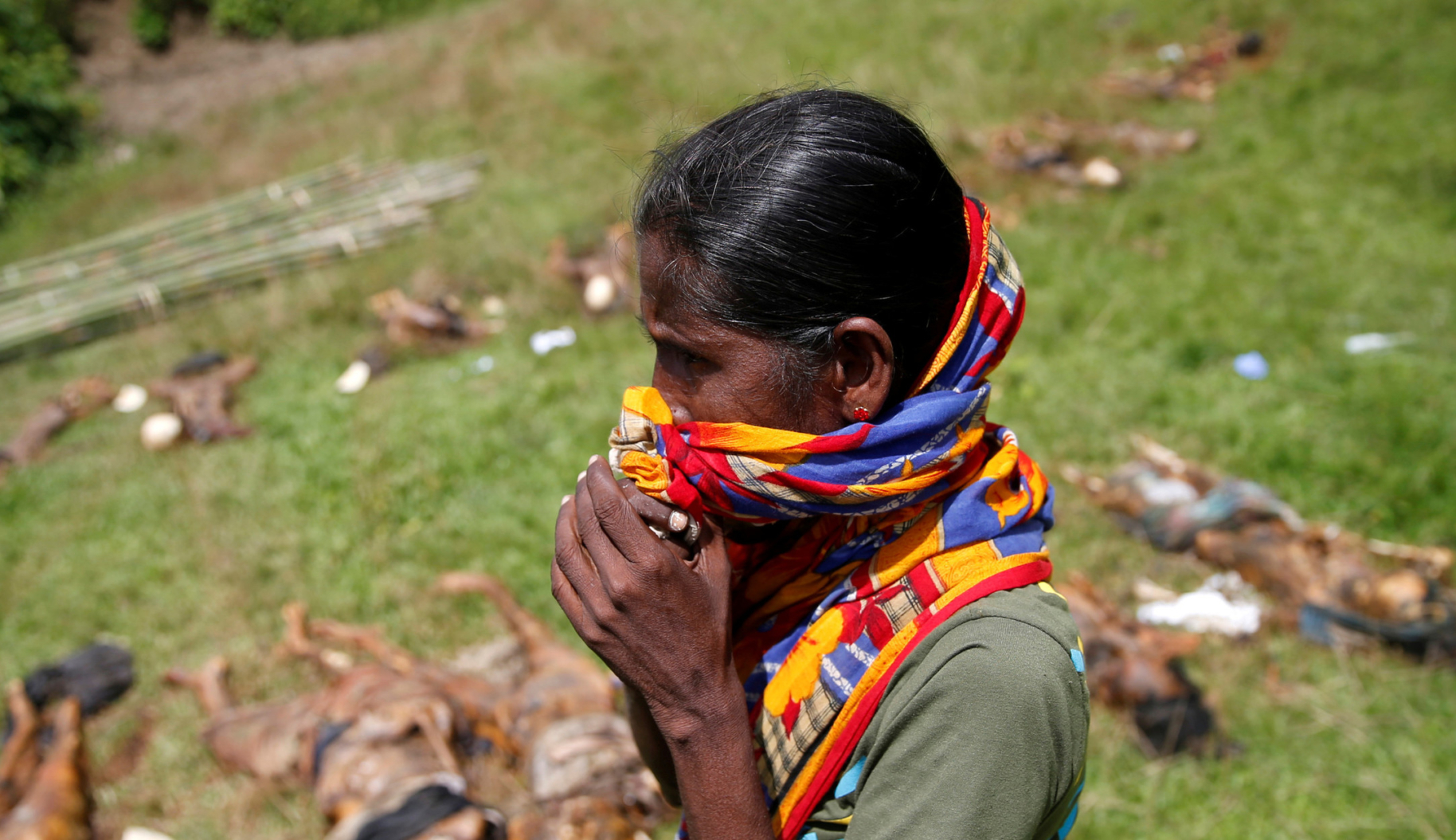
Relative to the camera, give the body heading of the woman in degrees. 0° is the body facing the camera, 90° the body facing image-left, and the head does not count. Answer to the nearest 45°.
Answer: approximately 90°

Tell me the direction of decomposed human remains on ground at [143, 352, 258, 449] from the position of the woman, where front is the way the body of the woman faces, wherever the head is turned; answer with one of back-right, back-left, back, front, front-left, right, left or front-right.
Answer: front-right

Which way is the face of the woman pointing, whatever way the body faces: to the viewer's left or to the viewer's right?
to the viewer's left

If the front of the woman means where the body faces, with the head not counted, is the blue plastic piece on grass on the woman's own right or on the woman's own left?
on the woman's own right

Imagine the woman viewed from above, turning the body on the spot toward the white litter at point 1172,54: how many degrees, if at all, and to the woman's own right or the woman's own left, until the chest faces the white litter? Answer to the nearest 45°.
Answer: approximately 90° to the woman's own right

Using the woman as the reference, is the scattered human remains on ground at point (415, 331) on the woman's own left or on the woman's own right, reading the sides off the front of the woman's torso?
on the woman's own right
